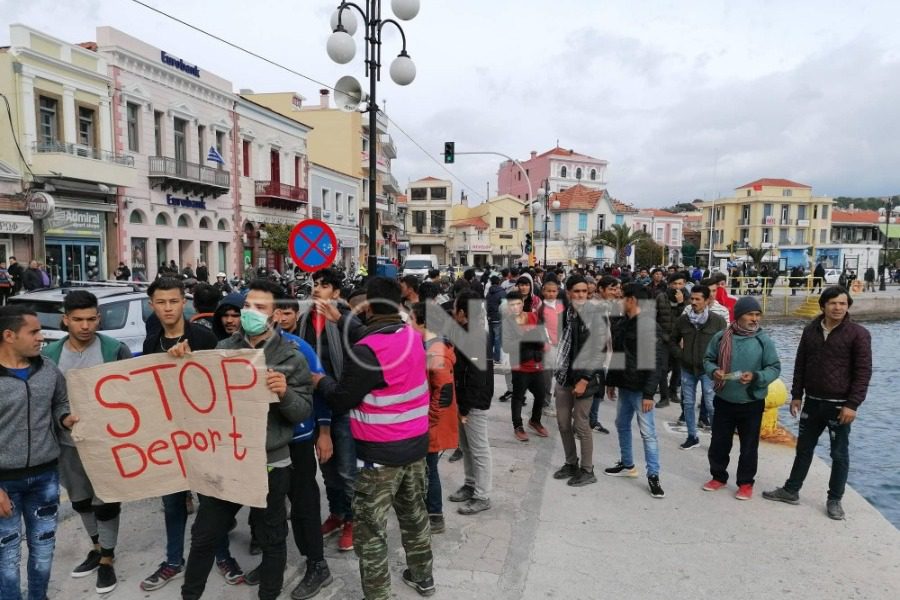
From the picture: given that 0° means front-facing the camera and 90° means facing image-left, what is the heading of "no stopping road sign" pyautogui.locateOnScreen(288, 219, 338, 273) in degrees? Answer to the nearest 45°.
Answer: approximately 0°

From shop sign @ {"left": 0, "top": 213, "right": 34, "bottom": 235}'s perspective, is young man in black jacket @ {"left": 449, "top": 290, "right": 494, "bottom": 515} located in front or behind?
in front

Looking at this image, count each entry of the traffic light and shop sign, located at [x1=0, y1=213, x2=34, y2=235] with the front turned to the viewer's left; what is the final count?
0

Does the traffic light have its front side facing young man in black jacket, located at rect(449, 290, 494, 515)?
yes

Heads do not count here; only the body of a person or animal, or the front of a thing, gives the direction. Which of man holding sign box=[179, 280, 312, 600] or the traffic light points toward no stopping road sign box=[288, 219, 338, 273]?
the traffic light

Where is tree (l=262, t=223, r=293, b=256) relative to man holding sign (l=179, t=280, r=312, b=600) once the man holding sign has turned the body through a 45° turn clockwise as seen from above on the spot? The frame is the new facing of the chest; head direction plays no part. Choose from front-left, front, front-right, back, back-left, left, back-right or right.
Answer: right

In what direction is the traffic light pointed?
toward the camera

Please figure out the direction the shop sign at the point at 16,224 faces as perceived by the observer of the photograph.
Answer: facing the viewer

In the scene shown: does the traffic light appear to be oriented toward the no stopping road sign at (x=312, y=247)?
yes

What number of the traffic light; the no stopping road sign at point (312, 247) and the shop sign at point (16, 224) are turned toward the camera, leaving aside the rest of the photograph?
3

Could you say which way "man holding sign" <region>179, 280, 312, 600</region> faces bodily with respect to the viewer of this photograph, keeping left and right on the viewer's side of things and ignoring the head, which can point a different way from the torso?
facing the viewer and to the left of the viewer
